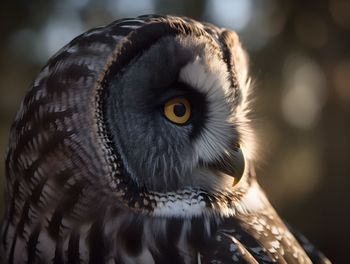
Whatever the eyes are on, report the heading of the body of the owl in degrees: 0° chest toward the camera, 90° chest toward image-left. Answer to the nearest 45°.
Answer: approximately 270°
